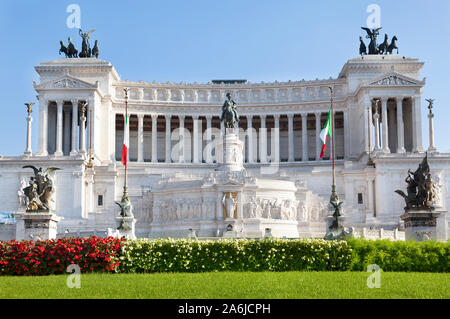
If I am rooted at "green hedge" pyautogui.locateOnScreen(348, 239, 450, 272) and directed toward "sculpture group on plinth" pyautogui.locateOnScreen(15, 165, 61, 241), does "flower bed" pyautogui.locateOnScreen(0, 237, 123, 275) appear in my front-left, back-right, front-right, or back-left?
front-left

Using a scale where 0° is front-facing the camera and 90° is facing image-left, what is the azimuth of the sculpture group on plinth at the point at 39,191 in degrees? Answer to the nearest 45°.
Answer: approximately 0°

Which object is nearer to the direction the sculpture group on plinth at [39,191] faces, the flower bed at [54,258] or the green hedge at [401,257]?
the flower bed

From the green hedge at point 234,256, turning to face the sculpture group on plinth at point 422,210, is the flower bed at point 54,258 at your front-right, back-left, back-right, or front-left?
back-left

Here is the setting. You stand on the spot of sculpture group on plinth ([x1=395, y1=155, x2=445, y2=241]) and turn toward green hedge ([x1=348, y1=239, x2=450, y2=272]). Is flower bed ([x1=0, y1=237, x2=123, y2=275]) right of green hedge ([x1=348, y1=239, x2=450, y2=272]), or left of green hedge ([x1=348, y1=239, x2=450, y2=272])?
right

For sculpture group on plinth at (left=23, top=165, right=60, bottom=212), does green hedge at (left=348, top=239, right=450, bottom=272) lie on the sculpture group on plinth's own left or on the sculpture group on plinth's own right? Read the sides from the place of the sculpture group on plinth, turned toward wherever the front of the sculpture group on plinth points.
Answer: on the sculpture group on plinth's own left

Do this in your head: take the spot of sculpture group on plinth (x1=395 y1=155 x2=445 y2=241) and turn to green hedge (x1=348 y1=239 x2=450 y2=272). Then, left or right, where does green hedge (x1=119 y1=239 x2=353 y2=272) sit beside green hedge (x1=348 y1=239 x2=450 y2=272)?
right

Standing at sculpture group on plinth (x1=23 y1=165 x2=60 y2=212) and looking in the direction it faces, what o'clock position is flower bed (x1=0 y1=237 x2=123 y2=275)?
The flower bed is roughly at 12 o'clock from the sculpture group on plinth.

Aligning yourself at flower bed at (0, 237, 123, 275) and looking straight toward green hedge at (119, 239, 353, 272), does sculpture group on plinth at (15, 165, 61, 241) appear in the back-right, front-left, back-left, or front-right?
back-left

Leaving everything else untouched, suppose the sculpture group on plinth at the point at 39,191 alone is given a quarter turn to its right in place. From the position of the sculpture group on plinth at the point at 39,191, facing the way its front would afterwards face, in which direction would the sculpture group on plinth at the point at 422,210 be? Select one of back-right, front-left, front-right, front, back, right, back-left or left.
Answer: back

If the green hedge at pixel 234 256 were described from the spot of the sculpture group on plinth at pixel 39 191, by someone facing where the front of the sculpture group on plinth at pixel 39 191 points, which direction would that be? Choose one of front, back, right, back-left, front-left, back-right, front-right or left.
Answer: front-left

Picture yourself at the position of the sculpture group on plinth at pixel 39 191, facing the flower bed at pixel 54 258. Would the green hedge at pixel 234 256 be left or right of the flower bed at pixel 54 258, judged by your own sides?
left
